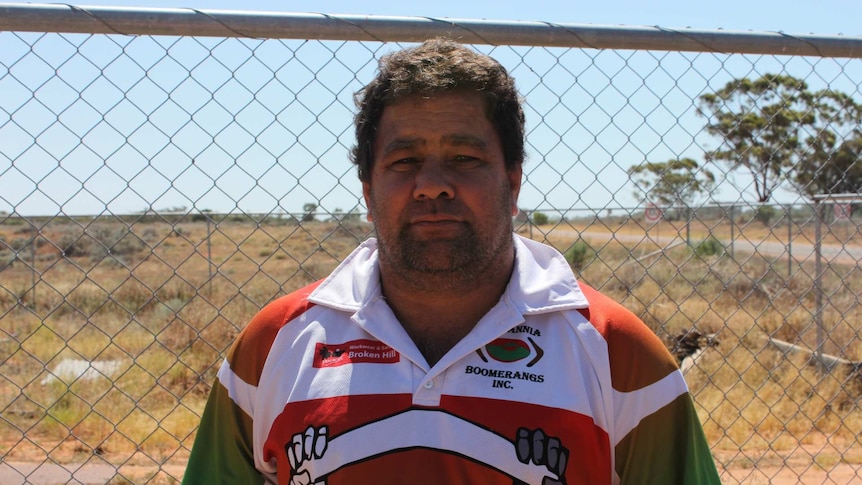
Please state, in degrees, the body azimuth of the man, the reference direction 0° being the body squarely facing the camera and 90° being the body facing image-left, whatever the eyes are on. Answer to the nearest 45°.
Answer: approximately 0°

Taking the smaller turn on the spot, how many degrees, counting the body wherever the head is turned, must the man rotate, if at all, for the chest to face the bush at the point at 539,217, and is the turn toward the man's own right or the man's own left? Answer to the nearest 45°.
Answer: approximately 180°
